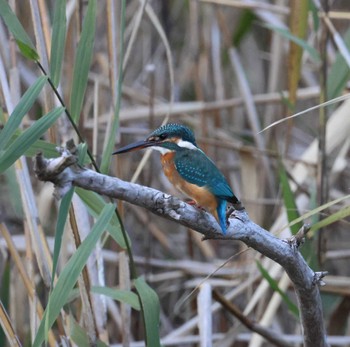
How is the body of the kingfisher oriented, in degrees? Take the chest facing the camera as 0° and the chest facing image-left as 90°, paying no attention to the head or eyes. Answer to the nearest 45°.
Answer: approximately 90°
